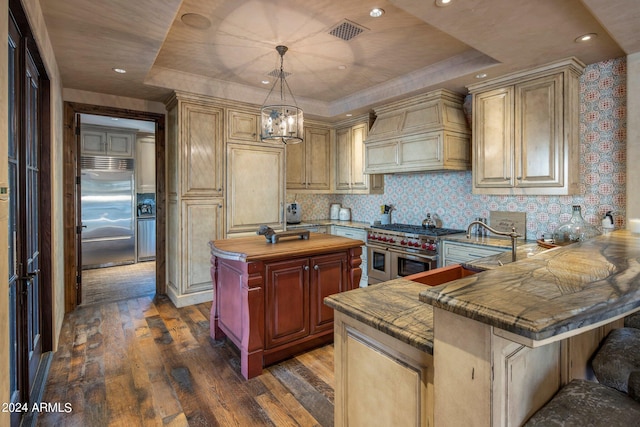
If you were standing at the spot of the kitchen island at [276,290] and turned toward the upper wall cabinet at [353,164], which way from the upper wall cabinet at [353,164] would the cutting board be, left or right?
right

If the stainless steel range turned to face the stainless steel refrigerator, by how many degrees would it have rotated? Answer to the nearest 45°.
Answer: approximately 45° to its right

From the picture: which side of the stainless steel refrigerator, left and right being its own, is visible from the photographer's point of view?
front

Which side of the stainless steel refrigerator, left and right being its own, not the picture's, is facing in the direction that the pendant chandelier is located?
front

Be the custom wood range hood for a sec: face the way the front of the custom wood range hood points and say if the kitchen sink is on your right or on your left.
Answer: on your left

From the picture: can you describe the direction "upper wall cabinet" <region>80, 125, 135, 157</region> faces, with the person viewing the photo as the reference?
facing the viewer

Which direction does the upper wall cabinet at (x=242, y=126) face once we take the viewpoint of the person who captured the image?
facing the viewer and to the right of the viewer

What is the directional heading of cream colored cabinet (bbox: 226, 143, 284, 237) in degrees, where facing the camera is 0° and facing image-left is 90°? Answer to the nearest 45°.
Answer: approximately 315°

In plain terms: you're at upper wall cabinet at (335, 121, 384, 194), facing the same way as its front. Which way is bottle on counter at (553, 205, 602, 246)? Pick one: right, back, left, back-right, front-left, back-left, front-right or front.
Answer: left
